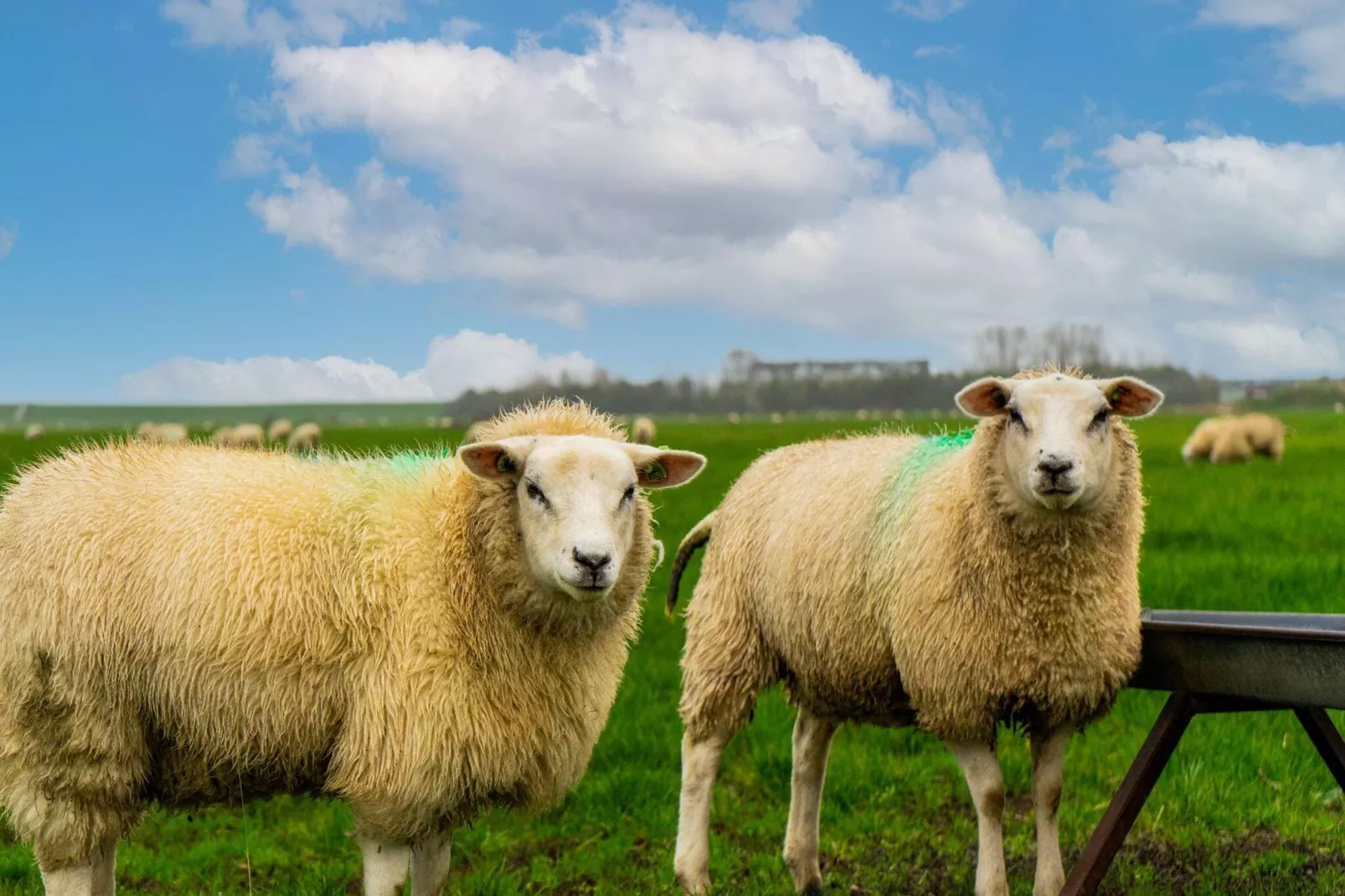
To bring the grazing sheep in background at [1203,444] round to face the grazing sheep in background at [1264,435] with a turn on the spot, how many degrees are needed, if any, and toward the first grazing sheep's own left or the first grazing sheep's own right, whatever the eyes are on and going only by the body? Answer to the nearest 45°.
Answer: approximately 180°

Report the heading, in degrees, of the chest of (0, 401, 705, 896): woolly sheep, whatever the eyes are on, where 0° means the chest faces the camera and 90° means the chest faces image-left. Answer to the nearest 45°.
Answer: approximately 270°

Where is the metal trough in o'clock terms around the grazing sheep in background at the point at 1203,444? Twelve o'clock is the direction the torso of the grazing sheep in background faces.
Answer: The metal trough is roughly at 9 o'clock from the grazing sheep in background.

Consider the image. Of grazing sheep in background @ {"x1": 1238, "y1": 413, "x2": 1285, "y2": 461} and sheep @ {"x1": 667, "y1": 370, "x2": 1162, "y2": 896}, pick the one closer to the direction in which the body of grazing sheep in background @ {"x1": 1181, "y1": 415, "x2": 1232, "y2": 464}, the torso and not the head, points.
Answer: the sheep

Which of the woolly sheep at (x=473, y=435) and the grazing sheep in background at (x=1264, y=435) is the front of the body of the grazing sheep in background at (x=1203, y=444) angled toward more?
the woolly sheep

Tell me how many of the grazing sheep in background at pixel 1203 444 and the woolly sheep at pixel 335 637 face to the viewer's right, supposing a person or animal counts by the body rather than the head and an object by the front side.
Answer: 1

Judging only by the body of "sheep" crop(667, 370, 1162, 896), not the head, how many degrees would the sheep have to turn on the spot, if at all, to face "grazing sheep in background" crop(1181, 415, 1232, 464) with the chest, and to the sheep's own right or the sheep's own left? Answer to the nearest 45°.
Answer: approximately 135° to the sheep's own left

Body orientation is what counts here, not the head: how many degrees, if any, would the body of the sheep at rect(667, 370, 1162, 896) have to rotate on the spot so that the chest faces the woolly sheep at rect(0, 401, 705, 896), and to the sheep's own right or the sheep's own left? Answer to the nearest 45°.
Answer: approximately 90° to the sheep's own right

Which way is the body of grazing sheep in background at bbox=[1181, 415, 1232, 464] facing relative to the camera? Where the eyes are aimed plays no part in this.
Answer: to the viewer's left

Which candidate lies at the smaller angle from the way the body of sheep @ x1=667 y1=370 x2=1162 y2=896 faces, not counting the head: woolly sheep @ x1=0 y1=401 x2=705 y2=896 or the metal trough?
the metal trough

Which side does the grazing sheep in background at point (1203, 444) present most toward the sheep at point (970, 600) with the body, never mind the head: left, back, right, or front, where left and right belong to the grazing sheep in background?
left

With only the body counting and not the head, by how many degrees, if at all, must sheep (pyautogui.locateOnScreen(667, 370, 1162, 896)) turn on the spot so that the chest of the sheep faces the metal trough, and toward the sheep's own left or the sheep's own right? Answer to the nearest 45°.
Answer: approximately 45° to the sheep's own left

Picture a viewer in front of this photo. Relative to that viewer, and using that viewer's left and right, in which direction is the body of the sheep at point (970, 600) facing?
facing the viewer and to the right of the viewer
